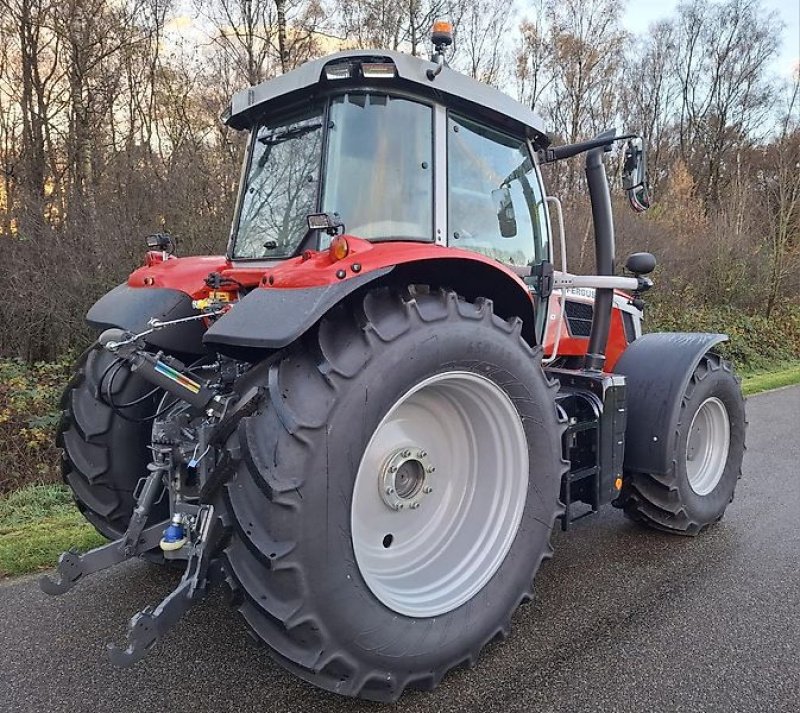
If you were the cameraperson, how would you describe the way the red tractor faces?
facing away from the viewer and to the right of the viewer
